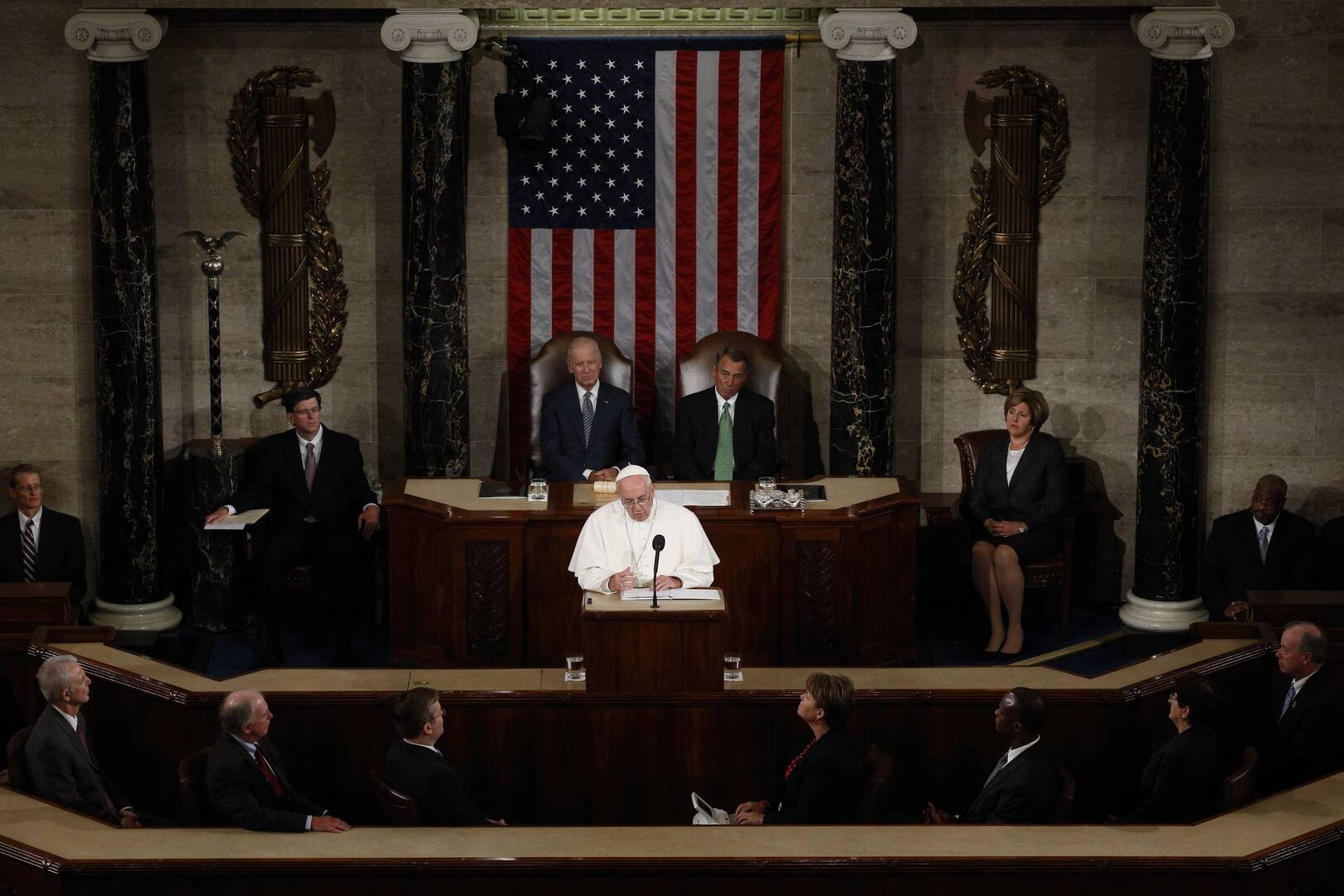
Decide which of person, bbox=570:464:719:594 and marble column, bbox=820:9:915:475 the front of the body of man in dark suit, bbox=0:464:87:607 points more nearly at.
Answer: the person

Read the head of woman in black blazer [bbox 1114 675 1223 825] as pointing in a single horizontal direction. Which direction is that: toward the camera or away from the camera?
away from the camera

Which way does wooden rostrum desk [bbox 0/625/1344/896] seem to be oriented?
toward the camera

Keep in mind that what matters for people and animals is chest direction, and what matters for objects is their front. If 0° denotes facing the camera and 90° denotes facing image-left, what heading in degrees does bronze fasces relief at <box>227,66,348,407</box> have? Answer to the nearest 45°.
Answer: approximately 0°

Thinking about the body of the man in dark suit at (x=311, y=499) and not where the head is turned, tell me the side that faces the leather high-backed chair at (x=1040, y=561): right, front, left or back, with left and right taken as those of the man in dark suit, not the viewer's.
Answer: left

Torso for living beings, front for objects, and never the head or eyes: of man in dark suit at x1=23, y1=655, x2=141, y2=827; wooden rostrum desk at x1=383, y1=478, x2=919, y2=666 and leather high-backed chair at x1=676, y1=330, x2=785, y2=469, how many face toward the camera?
2

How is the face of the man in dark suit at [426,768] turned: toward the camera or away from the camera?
away from the camera

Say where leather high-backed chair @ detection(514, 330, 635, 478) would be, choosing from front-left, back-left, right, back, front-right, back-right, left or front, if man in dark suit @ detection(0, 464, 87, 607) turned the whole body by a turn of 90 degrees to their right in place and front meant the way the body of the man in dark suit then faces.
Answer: back

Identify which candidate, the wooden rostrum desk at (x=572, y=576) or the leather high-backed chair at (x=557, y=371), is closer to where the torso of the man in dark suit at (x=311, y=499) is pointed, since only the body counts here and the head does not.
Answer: the wooden rostrum desk
